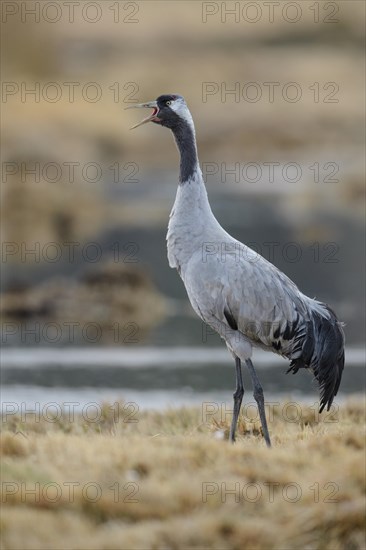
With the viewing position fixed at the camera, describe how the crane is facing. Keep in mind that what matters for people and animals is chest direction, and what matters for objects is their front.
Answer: facing to the left of the viewer
